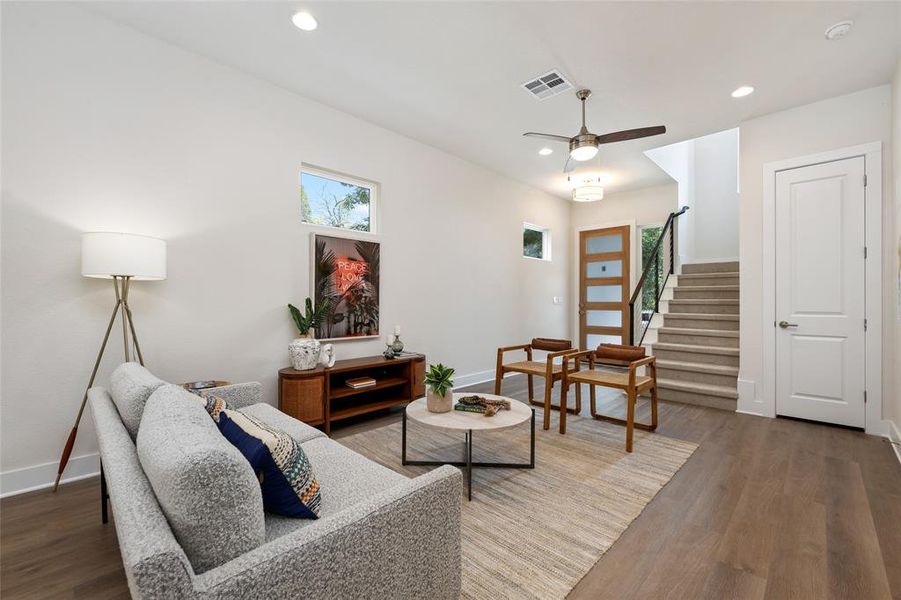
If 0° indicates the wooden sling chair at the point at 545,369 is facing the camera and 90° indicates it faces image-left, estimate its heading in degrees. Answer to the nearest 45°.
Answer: approximately 45°

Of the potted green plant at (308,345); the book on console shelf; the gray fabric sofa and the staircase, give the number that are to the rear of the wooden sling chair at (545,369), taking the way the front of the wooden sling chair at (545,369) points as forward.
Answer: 1

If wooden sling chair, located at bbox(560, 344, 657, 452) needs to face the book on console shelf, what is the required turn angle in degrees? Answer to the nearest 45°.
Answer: approximately 45° to its right

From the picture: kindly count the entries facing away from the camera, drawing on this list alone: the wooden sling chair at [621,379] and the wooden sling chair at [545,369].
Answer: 0

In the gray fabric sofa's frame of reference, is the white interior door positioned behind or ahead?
ahead

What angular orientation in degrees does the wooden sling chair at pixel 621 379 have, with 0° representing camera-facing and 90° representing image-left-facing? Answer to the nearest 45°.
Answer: approximately 45°

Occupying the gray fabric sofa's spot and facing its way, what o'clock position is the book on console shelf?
The book on console shelf is roughly at 11 o'clock from the gray fabric sofa.

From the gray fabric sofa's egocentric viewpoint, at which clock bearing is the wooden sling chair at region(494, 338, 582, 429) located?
The wooden sling chair is roughly at 12 o'clock from the gray fabric sofa.

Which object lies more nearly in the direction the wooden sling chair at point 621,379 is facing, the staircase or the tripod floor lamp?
the tripod floor lamp

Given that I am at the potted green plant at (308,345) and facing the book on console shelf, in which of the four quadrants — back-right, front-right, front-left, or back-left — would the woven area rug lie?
front-right

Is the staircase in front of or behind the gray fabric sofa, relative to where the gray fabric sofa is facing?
in front

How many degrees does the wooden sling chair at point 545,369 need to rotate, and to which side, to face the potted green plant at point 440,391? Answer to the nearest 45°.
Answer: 0° — it already faces it

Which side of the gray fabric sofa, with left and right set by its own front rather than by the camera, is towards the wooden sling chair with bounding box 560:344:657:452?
front

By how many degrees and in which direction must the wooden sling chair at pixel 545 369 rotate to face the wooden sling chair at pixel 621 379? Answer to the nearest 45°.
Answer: approximately 90° to its left

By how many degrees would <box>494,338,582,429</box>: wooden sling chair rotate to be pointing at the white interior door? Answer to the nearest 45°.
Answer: approximately 135° to its left

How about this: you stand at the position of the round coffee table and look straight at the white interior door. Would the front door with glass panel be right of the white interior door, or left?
left

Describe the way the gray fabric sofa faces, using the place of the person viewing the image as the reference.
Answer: facing away from the viewer and to the right of the viewer

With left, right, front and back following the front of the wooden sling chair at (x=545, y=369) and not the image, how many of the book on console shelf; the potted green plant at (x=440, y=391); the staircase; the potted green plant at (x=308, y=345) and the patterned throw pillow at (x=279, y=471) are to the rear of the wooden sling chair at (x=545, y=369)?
1
